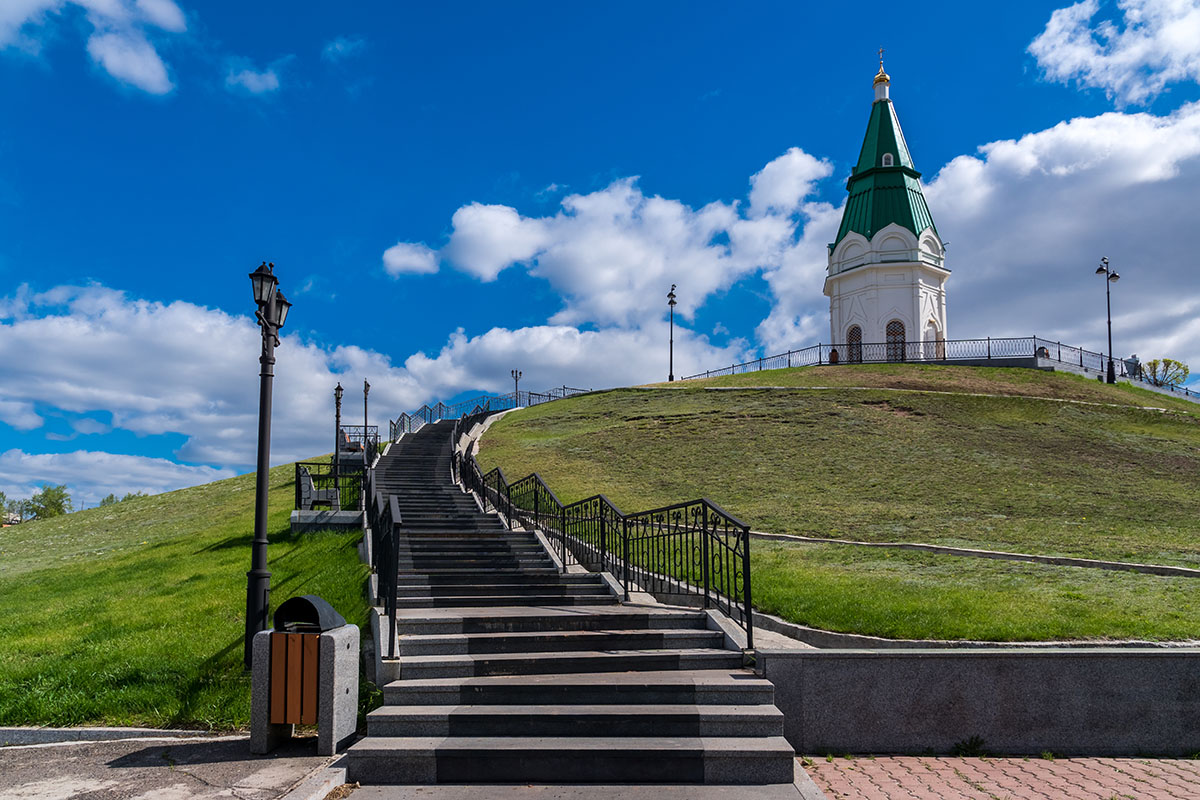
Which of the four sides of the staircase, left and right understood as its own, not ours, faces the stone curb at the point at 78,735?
right

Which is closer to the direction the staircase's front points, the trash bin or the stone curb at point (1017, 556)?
the trash bin

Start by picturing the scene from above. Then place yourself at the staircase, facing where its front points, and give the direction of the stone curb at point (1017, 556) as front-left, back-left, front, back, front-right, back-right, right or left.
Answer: back-left

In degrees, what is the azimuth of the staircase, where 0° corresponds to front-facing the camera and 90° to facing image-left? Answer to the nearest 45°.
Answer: approximately 0°

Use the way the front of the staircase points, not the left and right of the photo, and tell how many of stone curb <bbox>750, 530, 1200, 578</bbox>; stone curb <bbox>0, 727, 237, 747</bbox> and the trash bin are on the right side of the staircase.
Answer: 2
